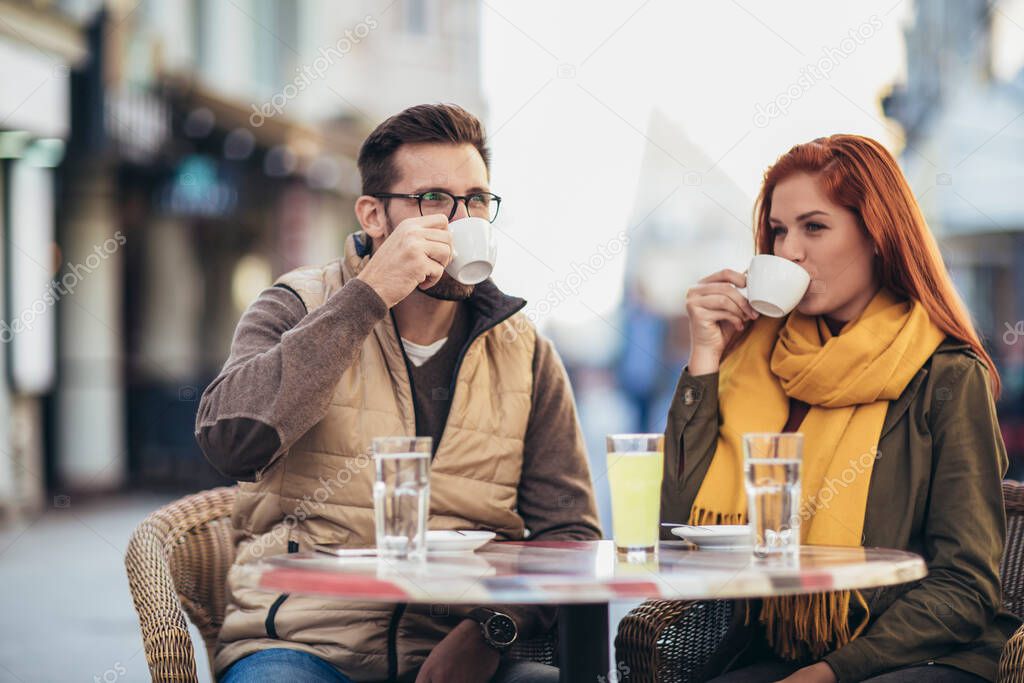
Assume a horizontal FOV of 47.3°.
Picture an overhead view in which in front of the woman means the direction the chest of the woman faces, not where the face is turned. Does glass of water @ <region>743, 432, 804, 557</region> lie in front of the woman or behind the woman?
in front

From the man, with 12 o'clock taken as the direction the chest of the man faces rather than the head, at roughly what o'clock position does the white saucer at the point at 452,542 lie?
The white saucer is roughly at 1 o'clock from the man.

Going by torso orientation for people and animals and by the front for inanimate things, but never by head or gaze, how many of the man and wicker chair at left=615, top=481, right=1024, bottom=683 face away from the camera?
0

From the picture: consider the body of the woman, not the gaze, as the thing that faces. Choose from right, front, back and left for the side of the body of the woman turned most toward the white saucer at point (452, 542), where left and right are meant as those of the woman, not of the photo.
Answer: front

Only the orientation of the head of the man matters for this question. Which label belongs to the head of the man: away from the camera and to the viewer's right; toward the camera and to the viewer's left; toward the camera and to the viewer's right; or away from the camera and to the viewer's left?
toward the camera and to the viewer's right

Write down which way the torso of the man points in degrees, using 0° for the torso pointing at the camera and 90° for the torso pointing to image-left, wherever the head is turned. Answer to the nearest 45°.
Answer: approximately 315°

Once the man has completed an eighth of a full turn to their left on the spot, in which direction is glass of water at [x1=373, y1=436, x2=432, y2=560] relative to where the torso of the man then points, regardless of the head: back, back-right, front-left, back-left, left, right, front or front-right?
right

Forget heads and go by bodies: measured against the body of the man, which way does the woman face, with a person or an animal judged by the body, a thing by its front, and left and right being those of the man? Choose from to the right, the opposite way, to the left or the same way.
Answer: to the right

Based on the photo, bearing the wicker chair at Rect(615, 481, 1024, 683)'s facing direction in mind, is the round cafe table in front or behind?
in front

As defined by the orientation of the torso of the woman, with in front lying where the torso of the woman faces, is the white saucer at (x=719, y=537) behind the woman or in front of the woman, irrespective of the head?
in front

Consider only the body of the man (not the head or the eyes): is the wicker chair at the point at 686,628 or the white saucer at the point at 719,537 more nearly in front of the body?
the white saucer
